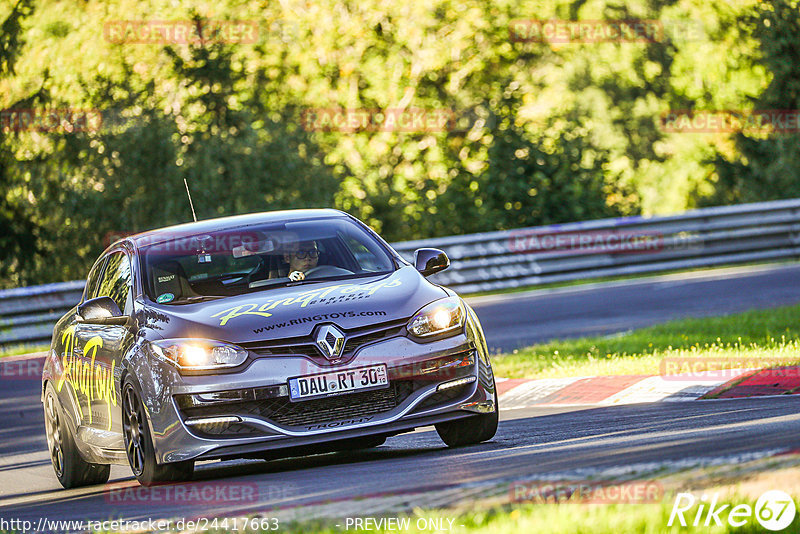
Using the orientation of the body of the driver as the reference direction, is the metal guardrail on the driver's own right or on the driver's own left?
on the driver's own left

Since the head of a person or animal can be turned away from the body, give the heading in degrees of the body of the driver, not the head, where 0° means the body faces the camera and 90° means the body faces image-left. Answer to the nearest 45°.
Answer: approximately 315°
